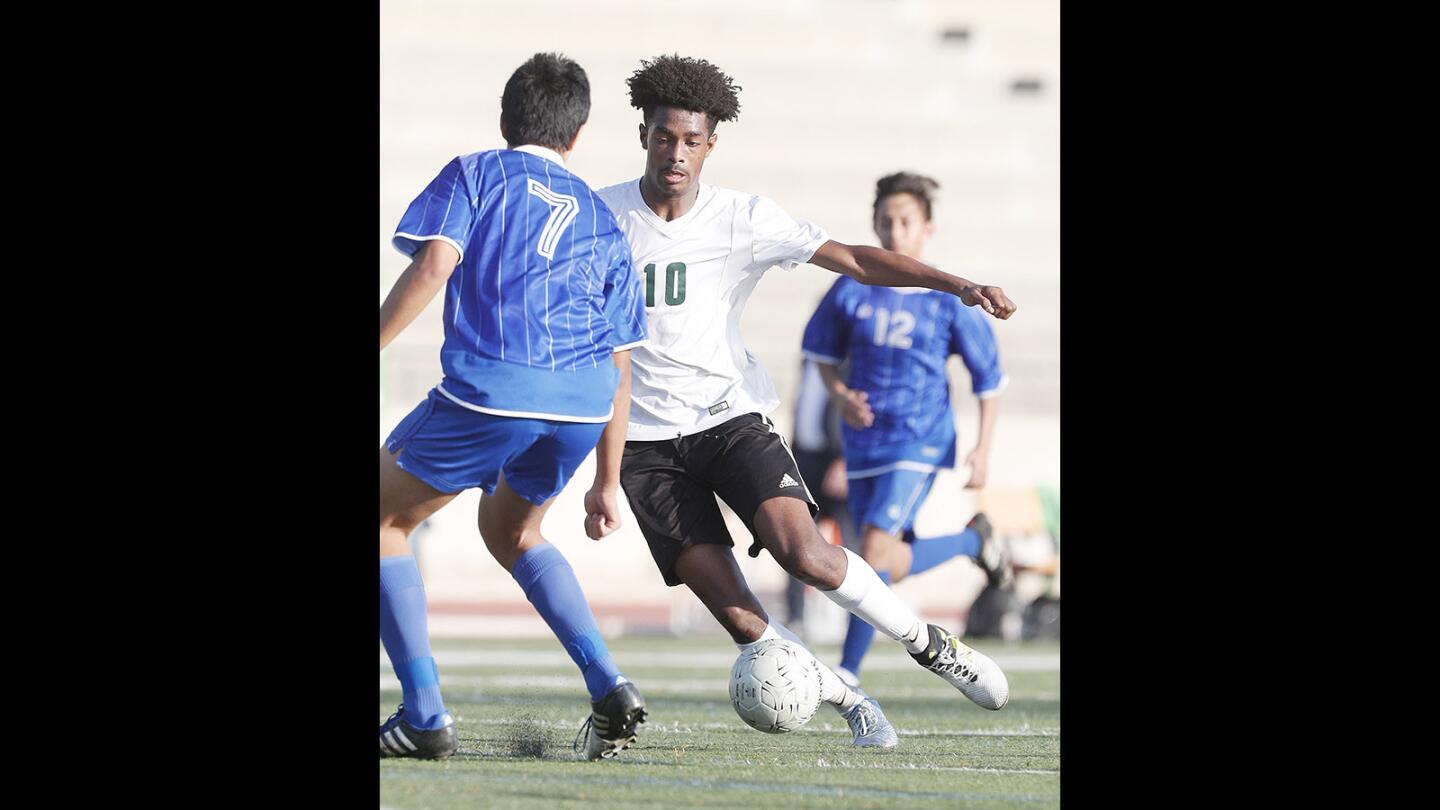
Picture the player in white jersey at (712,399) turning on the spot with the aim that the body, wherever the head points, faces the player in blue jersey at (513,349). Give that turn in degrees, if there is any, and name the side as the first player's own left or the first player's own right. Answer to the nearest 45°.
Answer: approximately 45° to the first player's own right

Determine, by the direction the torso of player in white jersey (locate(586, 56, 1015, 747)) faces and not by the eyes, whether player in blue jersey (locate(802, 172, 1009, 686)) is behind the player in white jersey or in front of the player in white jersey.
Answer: behind

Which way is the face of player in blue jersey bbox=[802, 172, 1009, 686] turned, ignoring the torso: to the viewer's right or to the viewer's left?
to the viewer's left

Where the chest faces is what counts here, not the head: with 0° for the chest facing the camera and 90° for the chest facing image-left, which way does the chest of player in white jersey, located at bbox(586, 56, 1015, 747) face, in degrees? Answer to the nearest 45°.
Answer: approximately 0°
